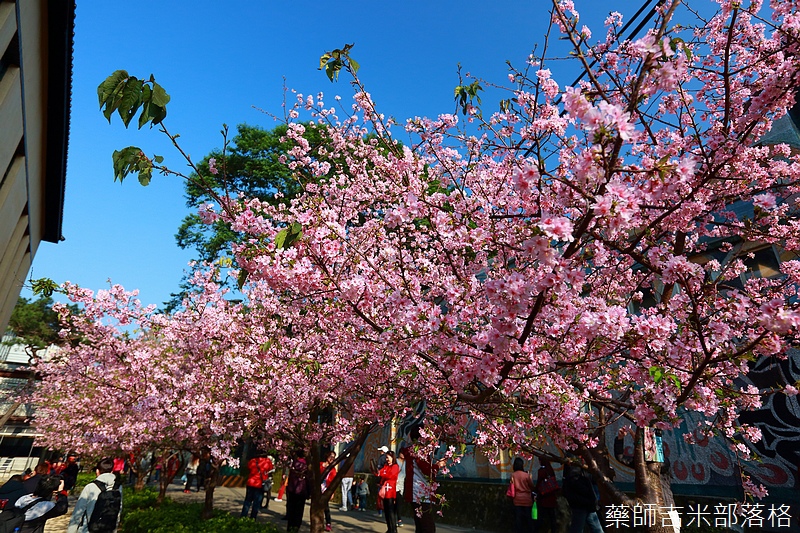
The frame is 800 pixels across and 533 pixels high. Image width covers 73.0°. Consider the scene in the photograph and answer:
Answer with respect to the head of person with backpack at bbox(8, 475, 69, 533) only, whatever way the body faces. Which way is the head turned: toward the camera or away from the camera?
away from the camera
